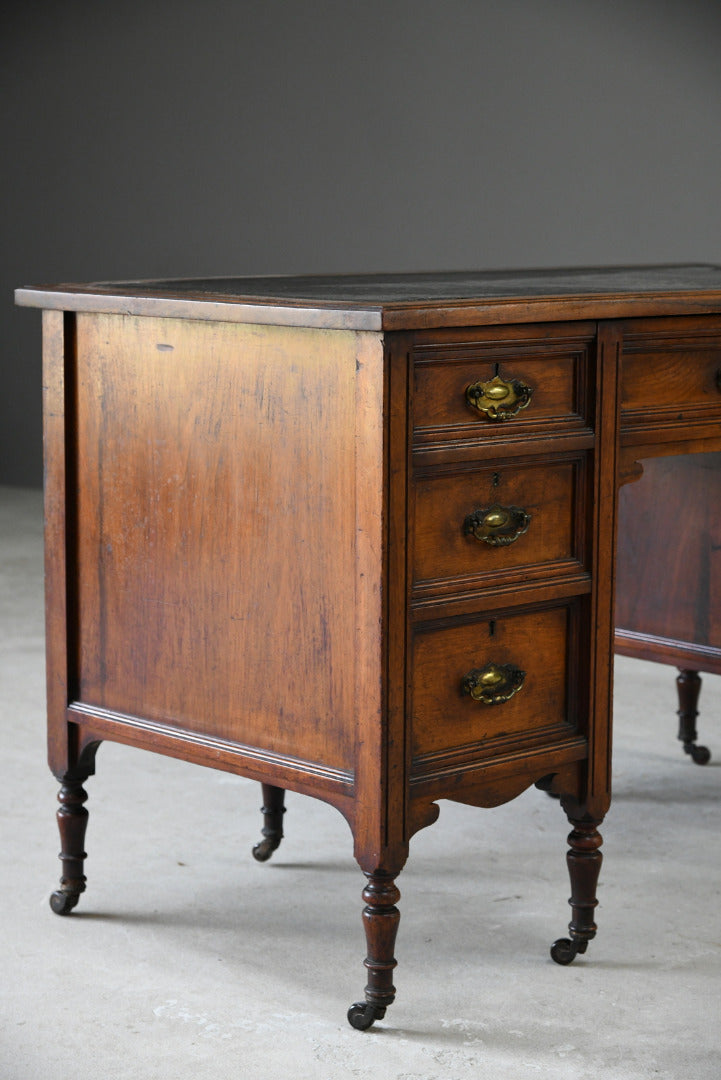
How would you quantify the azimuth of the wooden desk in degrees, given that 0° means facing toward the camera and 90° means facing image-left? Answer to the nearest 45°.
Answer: approximately 315°
